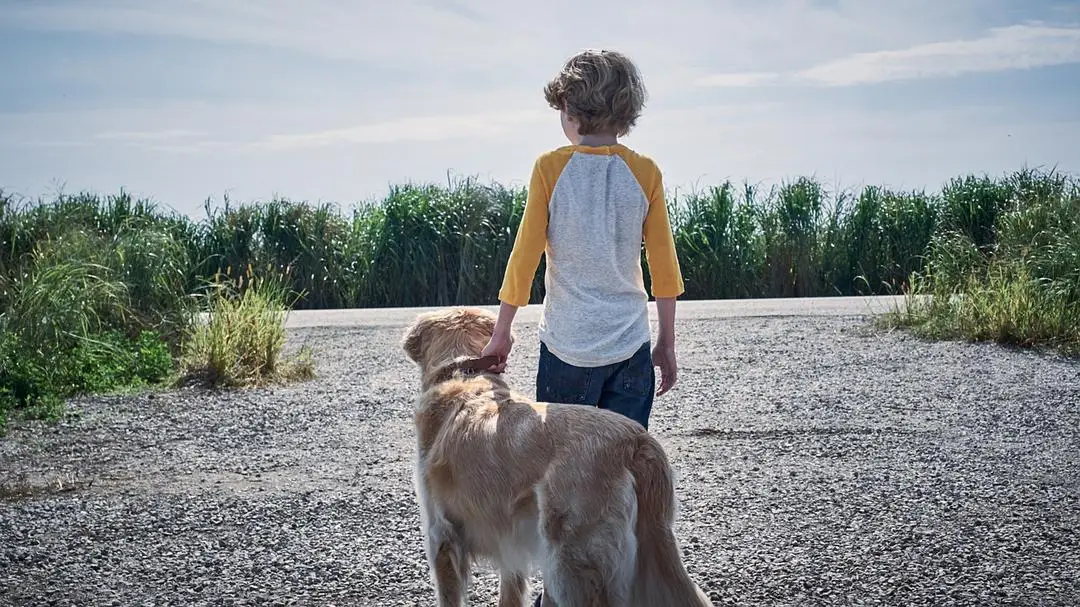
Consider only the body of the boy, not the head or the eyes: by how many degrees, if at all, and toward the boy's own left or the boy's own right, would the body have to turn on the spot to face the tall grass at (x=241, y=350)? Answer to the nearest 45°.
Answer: approximately 45° to the boy's own left

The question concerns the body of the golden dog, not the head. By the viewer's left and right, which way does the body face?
facing away from the viewer and to the left of the viewer

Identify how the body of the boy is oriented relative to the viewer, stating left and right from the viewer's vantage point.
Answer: facing away from the viewer
